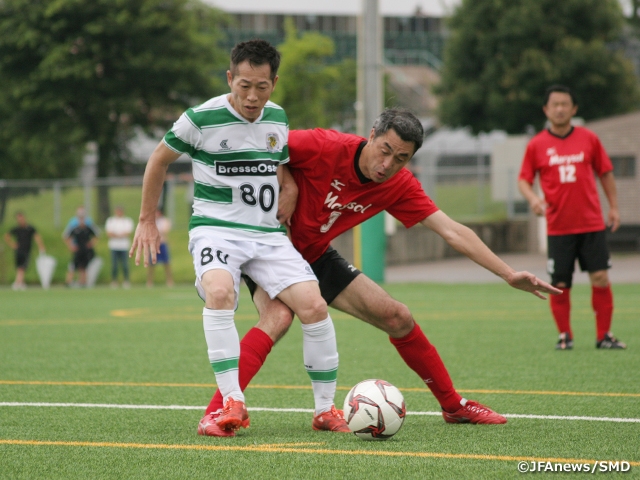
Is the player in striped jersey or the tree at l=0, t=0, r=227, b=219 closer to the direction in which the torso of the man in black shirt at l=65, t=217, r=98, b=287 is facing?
the player in striped jersey

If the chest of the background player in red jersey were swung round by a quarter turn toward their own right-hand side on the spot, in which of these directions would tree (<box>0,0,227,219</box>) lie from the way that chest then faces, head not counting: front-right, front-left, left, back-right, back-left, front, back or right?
front-right

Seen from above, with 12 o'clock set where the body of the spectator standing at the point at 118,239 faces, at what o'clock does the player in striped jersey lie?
The player in striped jersey is roughly at 12 o'clock from the spectator standing.

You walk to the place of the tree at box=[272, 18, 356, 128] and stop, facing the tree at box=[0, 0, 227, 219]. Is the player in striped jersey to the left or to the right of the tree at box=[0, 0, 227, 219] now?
left

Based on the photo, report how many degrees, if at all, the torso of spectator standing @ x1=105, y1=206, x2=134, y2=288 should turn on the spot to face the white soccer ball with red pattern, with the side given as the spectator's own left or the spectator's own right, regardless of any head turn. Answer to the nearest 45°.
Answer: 0° — they already face it

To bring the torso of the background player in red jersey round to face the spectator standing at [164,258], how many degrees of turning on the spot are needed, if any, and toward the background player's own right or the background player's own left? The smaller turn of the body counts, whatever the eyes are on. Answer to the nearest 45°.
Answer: approximately 135° to the background player's own right

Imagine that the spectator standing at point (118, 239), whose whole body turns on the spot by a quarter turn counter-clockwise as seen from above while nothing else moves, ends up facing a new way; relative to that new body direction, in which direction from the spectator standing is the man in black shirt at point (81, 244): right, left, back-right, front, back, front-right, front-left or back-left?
back-left

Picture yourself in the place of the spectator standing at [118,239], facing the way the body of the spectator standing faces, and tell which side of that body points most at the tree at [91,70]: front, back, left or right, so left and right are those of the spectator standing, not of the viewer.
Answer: back

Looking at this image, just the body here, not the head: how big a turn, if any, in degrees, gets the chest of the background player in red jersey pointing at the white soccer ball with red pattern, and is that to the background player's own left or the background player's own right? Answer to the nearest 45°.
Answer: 0° — they already face it

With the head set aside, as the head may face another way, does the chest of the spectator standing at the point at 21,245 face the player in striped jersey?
yes

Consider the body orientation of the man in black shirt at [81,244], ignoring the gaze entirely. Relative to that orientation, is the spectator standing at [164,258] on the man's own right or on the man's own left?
on the man's own left

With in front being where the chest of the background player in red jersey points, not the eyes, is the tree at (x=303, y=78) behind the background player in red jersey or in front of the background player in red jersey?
behind
